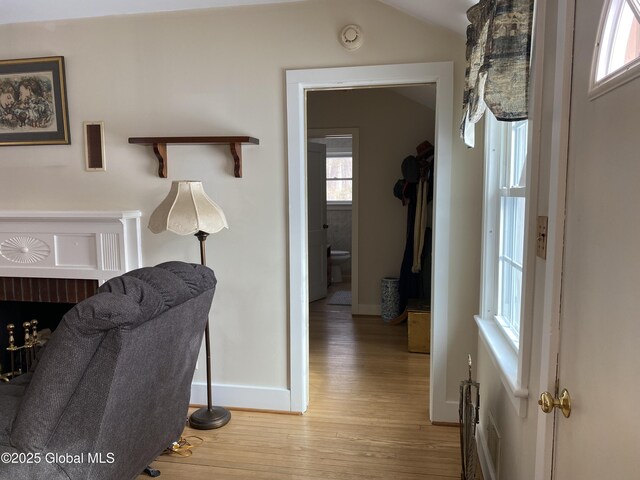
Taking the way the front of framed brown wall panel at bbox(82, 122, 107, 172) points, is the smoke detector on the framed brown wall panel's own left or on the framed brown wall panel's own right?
on the framed brown wall panel's own left

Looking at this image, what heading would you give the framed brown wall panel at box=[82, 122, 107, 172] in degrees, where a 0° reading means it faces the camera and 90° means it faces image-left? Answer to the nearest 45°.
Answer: approximately 0°

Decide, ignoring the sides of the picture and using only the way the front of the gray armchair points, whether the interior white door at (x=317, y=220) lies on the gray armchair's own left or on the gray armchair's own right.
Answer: on the gray armchair's own right

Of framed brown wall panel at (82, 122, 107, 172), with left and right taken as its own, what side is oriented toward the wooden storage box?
left

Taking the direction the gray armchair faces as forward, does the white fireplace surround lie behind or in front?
in front

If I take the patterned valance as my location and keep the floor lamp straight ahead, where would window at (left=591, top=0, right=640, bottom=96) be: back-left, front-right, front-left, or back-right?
back-left

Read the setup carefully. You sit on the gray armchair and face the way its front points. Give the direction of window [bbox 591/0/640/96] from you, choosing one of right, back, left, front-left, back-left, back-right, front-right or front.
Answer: back

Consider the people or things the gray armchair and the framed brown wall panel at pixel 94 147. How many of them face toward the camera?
1

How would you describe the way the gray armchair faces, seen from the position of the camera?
facing away from the viewer and to the left of the viewer

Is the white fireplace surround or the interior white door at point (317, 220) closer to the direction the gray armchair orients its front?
the white fireplace surround

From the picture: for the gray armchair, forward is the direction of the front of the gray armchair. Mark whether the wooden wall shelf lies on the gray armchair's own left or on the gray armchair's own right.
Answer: on the gray armchair's own right
